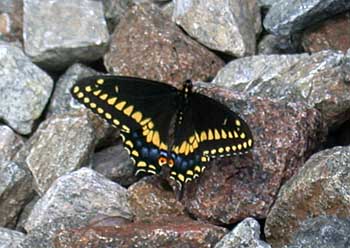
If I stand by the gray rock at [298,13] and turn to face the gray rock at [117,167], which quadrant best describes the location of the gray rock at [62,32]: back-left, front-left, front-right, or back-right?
front-right

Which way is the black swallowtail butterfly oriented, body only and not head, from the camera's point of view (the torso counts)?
away from the camera

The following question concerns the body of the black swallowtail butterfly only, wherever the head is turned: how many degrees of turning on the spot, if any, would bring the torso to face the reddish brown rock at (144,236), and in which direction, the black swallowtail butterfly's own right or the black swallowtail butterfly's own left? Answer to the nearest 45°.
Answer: approximately 180°

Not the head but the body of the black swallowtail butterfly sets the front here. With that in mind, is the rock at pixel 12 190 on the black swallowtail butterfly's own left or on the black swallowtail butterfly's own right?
on the black swallowtail butterfly's own left

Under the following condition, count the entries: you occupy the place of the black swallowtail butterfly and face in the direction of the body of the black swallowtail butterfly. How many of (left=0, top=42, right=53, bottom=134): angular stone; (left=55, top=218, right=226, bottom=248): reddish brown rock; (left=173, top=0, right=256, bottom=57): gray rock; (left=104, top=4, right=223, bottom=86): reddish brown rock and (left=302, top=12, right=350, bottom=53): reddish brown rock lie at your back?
1

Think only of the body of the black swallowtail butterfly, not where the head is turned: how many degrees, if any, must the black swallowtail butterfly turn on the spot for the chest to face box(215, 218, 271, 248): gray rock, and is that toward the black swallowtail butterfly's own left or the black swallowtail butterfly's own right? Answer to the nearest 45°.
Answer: approximately 135° to the black swallowtail butterfly's own right

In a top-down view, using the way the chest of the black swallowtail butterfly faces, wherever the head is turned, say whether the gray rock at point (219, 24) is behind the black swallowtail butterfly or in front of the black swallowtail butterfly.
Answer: in front

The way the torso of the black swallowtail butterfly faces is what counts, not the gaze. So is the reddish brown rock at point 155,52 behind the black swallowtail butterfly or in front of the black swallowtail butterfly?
in front

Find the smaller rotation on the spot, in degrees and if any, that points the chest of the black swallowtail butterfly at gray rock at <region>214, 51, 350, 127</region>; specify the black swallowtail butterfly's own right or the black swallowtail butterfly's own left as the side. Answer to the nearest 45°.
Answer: approximately 45° to the black swallowtail butterfly's own right

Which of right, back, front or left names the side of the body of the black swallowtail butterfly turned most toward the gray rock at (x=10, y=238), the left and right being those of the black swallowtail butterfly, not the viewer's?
left

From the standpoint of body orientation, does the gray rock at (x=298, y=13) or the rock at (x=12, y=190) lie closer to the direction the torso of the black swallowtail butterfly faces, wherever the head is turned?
the gray rock

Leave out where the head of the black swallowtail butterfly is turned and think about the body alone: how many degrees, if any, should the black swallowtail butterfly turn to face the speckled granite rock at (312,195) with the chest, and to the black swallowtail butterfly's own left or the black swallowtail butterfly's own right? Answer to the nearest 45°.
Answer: approximately 135° to the black swallowtail butterfly's own right

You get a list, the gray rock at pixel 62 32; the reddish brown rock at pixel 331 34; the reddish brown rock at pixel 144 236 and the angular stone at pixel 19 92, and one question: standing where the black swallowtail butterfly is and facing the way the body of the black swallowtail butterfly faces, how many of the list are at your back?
1
